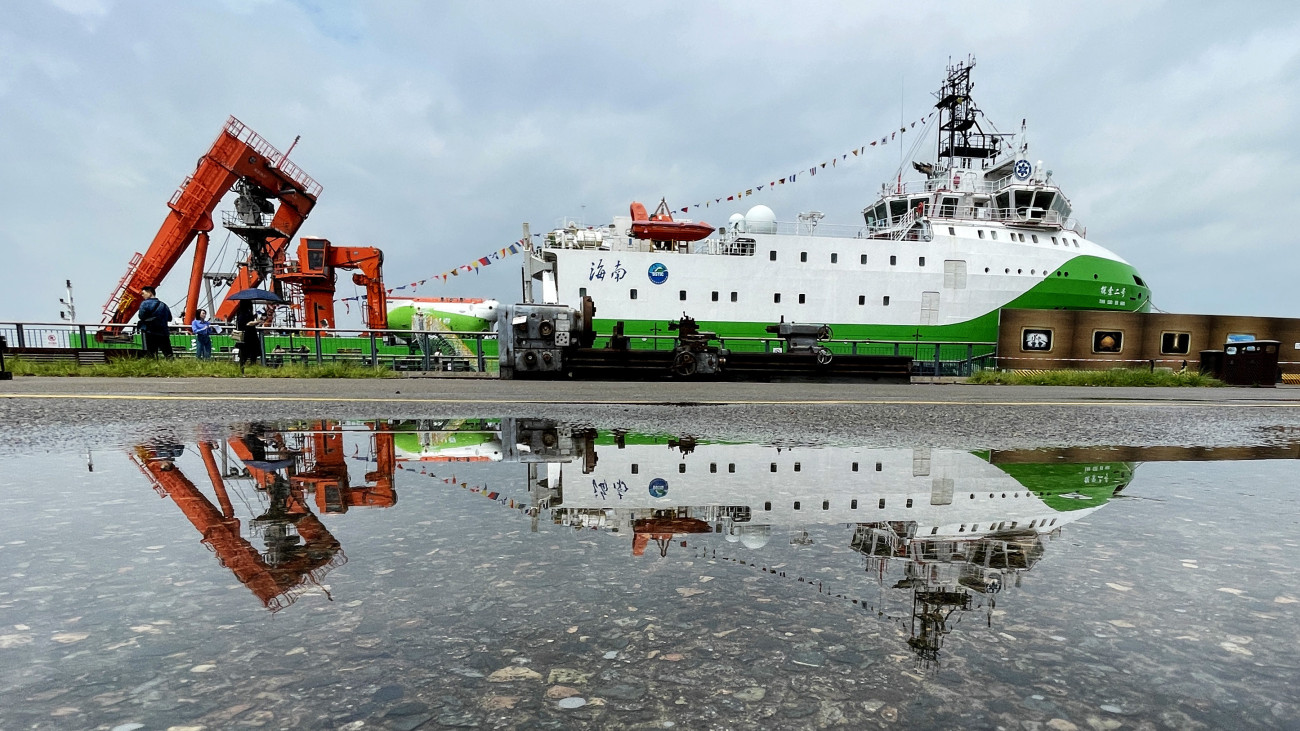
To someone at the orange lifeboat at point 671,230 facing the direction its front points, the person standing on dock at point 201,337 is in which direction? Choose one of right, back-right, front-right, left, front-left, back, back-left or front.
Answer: back-right

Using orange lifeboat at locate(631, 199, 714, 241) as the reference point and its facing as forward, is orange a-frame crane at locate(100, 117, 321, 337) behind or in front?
behind

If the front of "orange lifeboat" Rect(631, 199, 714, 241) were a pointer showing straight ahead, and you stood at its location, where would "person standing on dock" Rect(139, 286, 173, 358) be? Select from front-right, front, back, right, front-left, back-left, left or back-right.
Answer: back-right

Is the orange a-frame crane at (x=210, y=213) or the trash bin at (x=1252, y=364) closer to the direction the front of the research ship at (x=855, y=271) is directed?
the trash bin

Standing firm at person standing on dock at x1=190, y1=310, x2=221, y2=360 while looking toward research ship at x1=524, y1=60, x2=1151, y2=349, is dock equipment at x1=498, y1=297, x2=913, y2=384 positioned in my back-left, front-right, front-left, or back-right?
front-right

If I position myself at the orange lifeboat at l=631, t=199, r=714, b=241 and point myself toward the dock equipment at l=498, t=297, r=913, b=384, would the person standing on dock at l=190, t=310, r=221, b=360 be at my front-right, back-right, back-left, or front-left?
front-right

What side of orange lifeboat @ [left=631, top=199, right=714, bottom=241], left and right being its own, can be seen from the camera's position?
right

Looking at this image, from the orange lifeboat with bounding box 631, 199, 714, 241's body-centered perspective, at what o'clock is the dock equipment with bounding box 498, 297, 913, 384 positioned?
The dock equipment is roughly at 3 o'clock from the orange lifeboat.

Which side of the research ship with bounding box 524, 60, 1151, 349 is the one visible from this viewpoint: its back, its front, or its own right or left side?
right

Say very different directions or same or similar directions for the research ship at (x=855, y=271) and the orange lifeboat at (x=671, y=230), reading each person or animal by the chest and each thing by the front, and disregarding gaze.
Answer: same or similar directions

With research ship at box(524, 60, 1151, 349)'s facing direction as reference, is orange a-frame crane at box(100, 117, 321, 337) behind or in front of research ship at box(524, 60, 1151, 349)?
behind

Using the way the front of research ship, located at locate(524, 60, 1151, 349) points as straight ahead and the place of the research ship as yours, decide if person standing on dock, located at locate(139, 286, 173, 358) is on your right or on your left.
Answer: on your right
